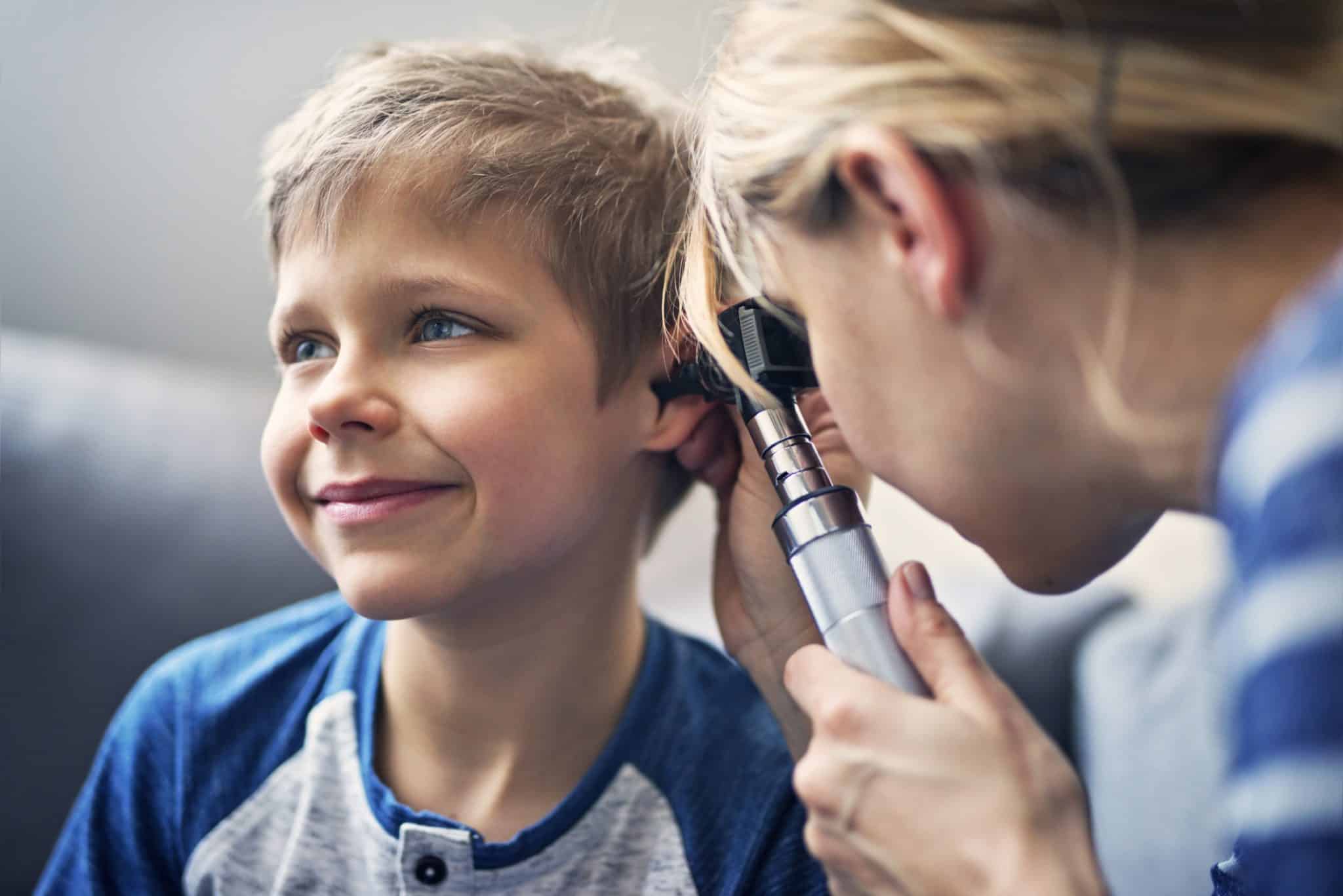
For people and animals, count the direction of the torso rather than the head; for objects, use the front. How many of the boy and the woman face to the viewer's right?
0

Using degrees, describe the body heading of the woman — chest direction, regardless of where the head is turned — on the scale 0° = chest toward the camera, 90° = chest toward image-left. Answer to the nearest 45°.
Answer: approximately 135°
